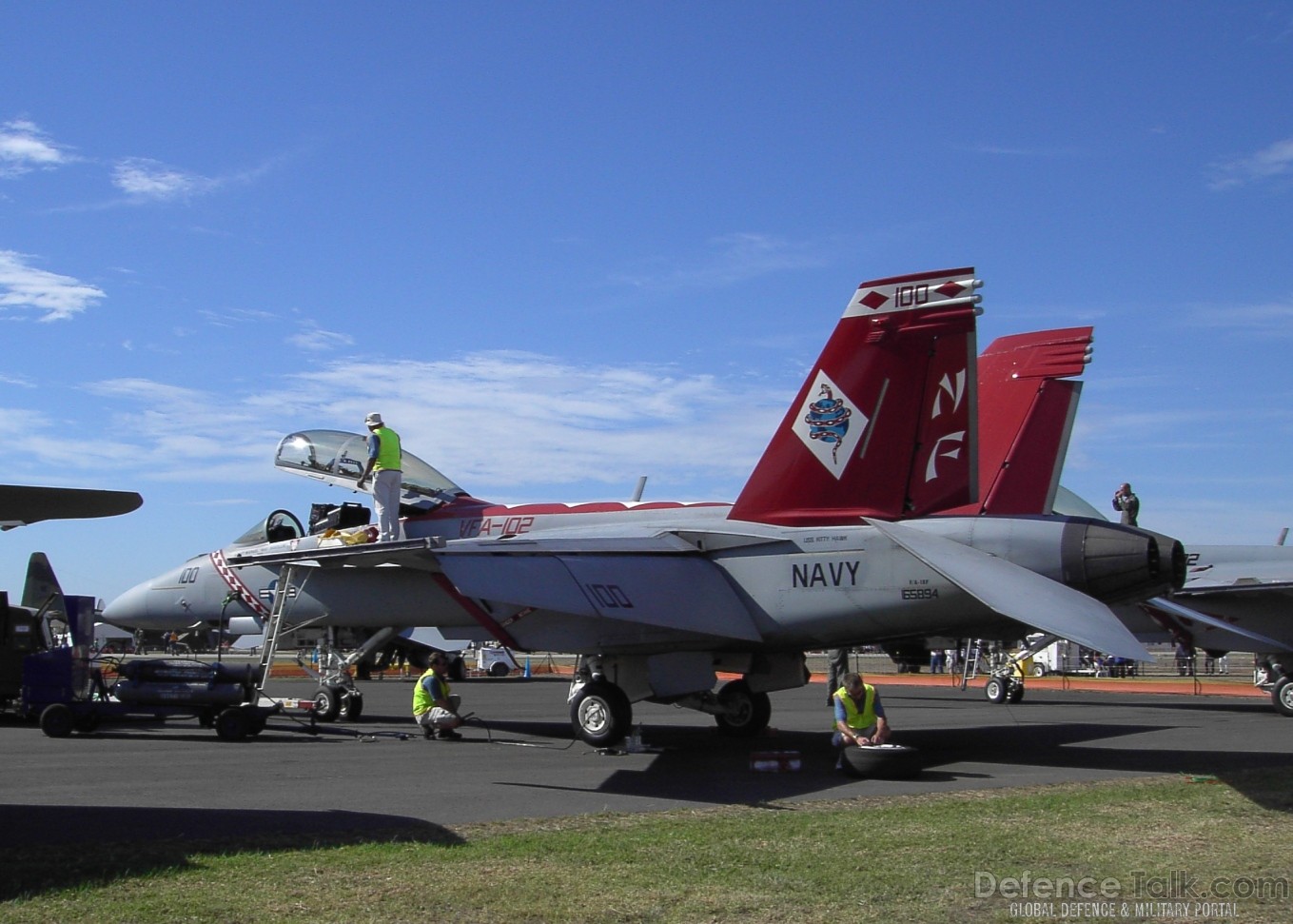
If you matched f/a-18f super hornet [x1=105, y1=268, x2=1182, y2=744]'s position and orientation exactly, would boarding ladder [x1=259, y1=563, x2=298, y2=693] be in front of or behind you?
in front

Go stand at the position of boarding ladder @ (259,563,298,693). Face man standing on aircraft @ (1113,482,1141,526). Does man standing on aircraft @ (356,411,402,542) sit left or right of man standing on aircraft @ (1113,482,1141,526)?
right

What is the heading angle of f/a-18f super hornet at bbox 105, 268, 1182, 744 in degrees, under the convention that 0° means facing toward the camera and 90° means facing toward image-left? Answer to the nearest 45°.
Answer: approximately 135°

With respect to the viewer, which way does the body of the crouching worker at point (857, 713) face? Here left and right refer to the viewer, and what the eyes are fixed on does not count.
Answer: facing the viewer

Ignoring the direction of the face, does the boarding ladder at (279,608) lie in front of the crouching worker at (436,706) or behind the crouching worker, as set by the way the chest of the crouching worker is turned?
behind

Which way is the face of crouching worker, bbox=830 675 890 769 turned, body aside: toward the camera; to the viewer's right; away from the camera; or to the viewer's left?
toward the camera

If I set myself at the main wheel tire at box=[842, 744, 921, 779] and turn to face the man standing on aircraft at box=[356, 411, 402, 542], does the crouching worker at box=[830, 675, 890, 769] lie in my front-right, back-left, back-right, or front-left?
front-right

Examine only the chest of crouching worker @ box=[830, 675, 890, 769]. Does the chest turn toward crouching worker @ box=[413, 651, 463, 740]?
no
